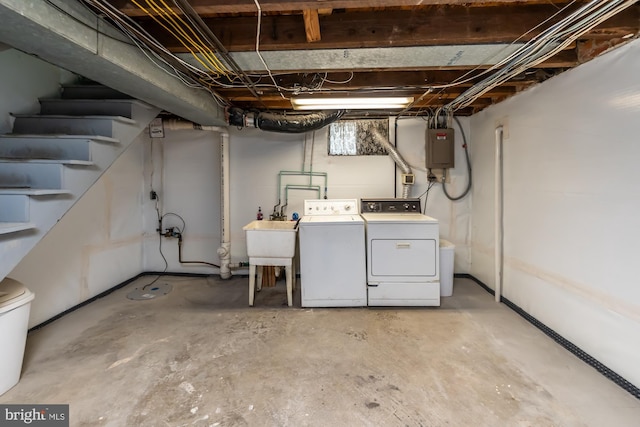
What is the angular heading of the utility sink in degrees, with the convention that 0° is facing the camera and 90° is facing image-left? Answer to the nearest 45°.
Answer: approximately 0°

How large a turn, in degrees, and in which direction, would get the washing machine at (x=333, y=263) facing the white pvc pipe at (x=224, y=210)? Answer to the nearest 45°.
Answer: approximately 135° to its right

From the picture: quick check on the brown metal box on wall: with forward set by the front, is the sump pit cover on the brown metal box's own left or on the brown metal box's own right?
on the brown metal box's own right

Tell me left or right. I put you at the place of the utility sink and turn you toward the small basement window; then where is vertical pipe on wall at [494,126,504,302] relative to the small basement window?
right

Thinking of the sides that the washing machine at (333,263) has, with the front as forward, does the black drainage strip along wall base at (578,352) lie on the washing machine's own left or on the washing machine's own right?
on the washing machine's own left
